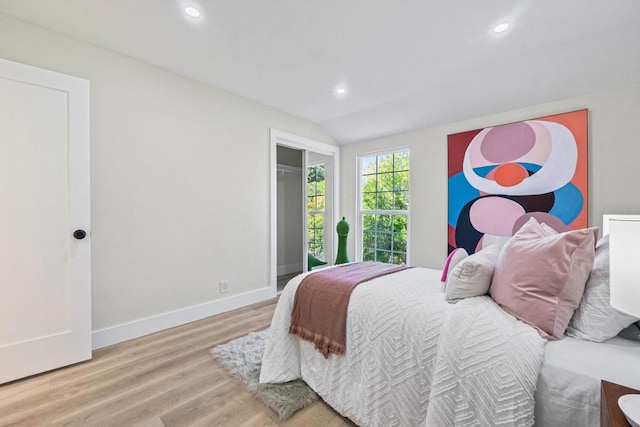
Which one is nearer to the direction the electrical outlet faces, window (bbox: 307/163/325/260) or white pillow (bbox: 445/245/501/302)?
the white pillow

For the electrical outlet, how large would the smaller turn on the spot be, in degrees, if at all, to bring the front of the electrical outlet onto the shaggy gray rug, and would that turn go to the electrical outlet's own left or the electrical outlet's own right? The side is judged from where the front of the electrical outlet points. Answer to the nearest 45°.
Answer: approximately 45° to the electrical outlet's own right

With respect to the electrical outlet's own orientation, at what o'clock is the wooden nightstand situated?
The wooden nightstand is roughly at 1 o'clock from the electrical outlet.

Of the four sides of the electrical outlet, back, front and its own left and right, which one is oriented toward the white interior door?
right

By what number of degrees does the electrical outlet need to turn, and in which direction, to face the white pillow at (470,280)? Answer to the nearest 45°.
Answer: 0° — it already faces it

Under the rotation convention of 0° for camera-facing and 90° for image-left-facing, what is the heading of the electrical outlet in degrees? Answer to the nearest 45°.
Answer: approximately 315°
